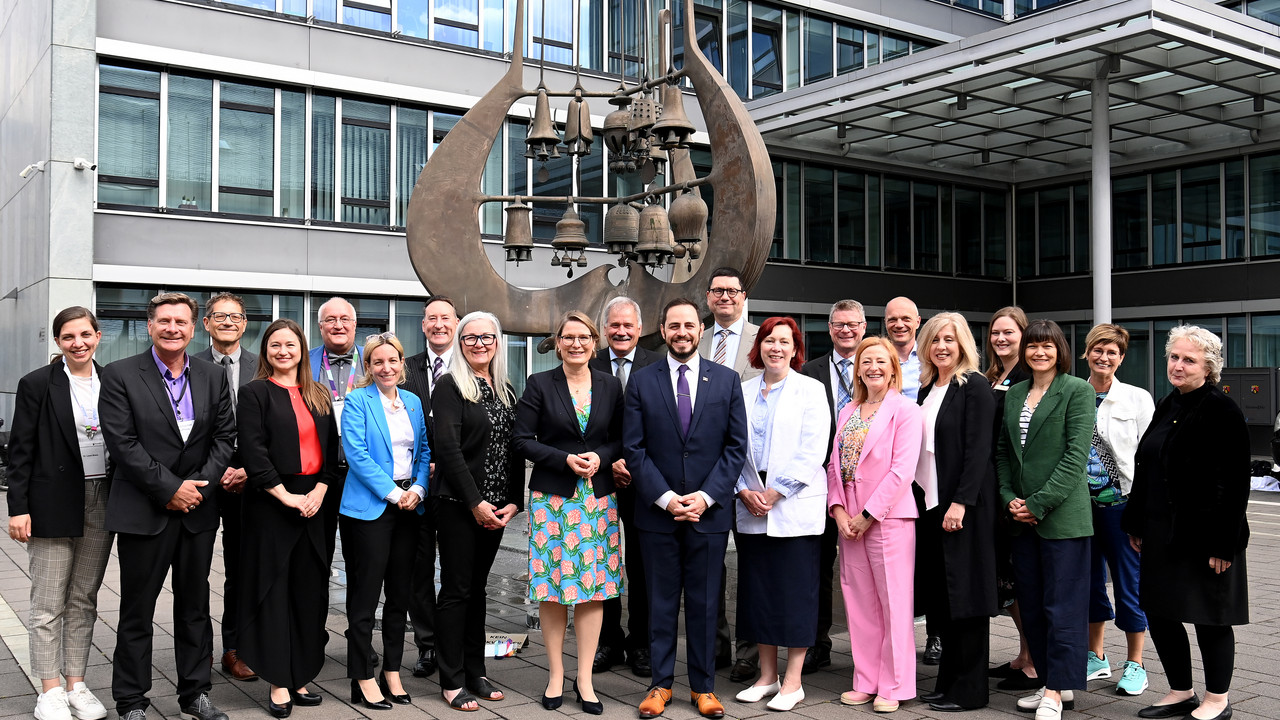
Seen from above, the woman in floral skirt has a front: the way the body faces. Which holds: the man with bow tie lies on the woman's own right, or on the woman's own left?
on the woman's own right

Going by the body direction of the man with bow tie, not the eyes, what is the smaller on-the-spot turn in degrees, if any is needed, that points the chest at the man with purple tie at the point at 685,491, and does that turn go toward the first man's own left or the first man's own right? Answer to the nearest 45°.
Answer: approximately 45° to the first man's own left

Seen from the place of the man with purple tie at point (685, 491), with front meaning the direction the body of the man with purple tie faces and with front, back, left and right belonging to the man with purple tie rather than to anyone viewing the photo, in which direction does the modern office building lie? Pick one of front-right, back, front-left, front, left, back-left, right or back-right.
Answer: back

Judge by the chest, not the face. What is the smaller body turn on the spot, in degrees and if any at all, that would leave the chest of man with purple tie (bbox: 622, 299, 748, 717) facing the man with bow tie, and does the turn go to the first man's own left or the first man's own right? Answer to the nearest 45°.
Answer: approximately 135° to the first man's own right

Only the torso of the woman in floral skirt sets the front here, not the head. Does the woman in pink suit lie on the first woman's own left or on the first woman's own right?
on the first woman's own left

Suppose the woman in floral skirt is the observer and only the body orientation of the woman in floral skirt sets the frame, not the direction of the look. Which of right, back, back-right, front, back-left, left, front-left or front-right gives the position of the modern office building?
back
